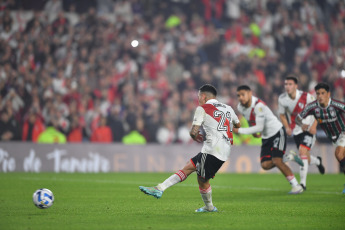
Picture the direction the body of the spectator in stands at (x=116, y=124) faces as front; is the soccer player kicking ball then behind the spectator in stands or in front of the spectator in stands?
in front

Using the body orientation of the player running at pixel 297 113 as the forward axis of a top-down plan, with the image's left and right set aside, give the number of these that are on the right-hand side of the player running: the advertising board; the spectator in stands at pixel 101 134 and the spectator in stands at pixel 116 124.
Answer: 3

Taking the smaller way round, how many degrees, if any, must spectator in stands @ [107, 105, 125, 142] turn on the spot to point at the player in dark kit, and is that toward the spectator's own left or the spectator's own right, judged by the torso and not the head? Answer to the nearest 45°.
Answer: approximately 45° to the spectator's own left

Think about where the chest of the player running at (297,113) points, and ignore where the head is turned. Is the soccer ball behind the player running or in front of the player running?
in front

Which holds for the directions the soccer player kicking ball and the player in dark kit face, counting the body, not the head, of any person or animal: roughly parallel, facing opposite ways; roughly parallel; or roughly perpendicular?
roughly perpendicular

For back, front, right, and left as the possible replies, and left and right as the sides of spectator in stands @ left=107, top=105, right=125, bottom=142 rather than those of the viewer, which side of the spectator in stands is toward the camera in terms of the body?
front

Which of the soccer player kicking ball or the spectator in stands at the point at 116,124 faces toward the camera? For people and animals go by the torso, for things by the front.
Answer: the spectator in stands

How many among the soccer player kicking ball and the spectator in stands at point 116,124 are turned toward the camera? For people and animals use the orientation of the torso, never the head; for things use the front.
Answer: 1

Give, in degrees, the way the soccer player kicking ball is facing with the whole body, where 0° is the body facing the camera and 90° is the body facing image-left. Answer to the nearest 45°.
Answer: approximately 135°

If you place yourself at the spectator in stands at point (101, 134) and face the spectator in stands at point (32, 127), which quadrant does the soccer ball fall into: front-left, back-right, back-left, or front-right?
front-left

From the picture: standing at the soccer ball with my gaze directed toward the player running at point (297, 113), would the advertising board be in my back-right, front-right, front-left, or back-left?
front-left
